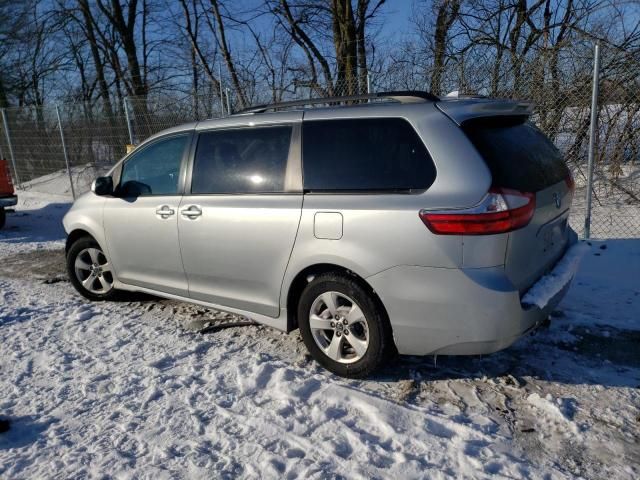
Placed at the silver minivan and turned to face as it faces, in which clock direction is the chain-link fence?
The chain-link fence is roughly at 3 o'clock from the silver minivan.

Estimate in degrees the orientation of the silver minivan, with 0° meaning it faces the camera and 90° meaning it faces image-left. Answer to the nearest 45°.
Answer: approximately 135°
